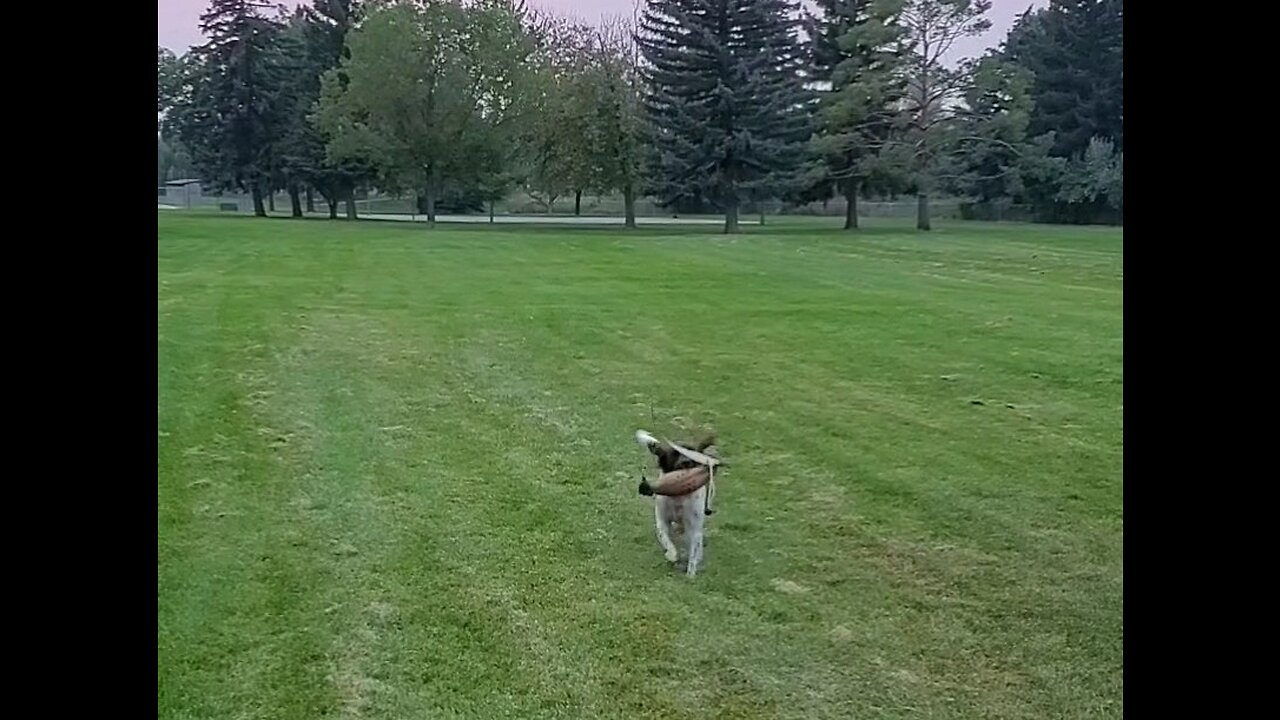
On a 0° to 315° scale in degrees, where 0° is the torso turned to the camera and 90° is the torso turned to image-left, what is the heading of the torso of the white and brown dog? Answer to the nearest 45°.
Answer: approximately 0°
